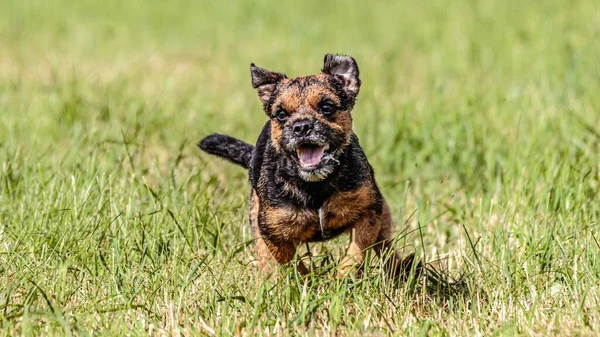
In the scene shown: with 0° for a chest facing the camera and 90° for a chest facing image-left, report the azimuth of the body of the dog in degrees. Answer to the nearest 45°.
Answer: approximately 0°
